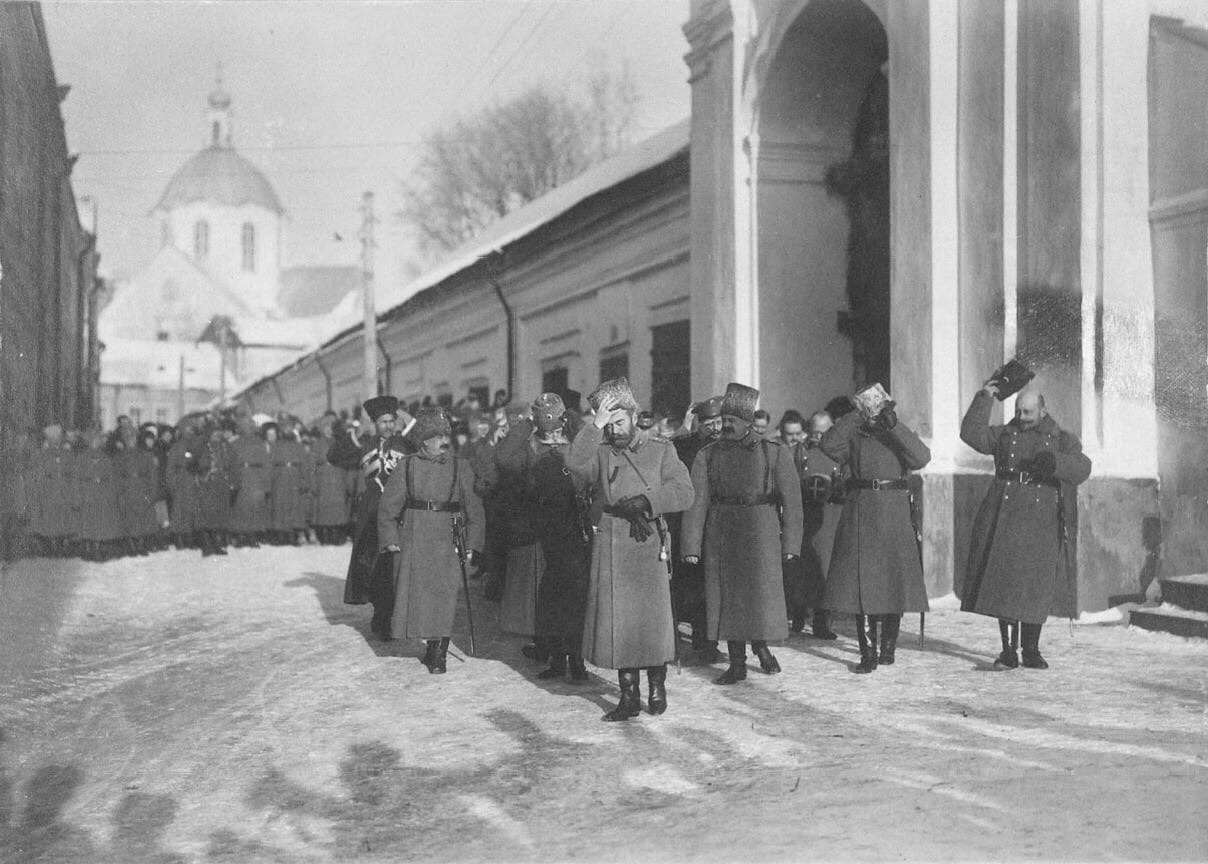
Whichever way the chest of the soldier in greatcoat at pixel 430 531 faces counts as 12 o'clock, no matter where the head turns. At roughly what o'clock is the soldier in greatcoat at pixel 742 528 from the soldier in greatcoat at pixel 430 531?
the soldier in greatcoat at pixel 742 528 is roughly at 10 o'clock from the soldier in greatcoat at pixel 430 531.

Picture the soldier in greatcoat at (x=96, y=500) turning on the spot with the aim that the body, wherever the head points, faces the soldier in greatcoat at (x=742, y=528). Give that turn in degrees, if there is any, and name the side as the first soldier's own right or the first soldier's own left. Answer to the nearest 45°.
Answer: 0° — they already face them

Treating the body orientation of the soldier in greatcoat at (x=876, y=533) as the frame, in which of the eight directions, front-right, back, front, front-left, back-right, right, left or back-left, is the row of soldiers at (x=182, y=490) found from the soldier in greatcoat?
back-right

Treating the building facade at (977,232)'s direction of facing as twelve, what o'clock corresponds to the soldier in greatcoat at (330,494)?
The soldier in greatcoat is roughly at 3 o'clock from the building facade.

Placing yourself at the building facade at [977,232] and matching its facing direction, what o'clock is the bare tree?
The bare tree is roughly at 4 o'clock from the building facade.

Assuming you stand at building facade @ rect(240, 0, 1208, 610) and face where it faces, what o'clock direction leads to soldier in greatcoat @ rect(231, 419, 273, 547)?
The soldier in greatcoat is roughly at 3 o'clock from the building facade.

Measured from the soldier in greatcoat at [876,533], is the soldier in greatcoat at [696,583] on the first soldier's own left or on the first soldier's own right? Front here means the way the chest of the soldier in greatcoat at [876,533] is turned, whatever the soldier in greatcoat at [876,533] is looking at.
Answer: on the first soldier's own right

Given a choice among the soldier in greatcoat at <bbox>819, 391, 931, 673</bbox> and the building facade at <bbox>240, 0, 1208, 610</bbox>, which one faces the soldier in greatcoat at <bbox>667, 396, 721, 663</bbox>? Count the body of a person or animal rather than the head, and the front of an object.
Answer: the building facade

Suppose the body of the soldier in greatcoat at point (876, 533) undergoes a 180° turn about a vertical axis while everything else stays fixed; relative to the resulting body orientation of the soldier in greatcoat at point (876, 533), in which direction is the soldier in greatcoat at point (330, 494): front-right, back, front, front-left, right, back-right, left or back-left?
front-left

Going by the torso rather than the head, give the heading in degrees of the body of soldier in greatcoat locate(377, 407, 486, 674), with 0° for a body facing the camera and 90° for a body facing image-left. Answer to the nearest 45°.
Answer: approximately 0°
